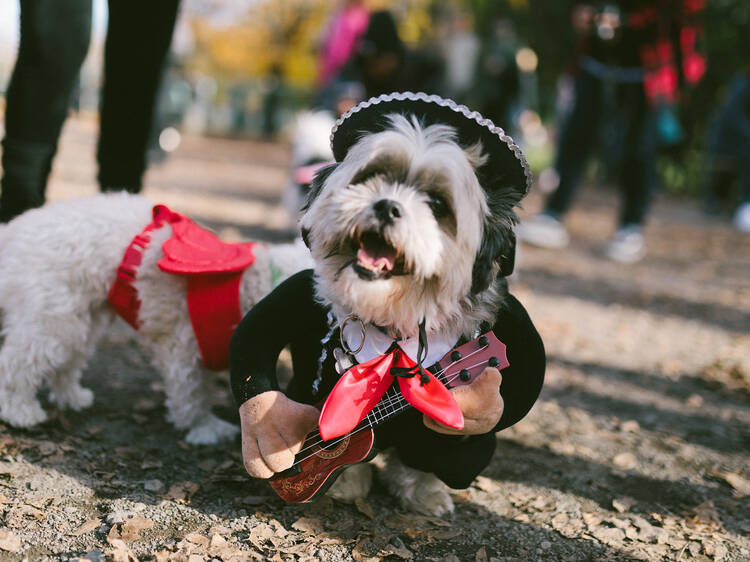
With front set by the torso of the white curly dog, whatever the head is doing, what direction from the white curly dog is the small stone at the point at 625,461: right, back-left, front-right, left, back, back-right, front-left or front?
front

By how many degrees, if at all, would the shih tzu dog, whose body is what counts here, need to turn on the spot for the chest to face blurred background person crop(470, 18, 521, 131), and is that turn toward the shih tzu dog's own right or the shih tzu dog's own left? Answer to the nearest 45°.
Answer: approximately 180°

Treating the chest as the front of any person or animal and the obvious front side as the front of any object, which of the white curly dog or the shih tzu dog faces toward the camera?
the shih tzu dog

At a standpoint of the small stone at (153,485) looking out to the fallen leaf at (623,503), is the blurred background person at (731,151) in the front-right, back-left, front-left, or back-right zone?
front-left

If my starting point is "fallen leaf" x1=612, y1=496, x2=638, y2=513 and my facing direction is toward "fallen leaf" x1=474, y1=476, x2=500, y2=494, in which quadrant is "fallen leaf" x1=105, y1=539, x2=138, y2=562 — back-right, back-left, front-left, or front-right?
front-left

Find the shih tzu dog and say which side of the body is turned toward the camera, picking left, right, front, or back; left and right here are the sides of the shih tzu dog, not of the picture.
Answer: front

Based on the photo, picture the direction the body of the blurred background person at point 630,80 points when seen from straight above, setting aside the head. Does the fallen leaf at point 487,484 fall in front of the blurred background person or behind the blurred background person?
in front

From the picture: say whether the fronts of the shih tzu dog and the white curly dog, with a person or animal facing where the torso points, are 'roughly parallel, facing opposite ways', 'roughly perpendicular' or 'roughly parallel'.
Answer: roughly perpendicular

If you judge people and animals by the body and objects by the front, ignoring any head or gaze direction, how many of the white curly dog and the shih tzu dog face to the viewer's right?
1

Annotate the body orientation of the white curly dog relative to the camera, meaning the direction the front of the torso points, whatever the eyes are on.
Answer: to the viewer's right

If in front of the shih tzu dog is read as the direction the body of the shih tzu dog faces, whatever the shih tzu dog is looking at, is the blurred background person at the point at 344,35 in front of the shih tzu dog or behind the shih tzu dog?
behind
